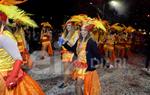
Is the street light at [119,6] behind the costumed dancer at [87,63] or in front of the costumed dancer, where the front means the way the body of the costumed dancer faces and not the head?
behind

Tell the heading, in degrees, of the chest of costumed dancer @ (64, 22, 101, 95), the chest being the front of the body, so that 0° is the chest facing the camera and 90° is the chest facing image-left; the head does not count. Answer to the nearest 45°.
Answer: approximately 45°

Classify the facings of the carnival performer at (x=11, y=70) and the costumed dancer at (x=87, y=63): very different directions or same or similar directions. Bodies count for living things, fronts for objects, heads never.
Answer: same or similar directions
